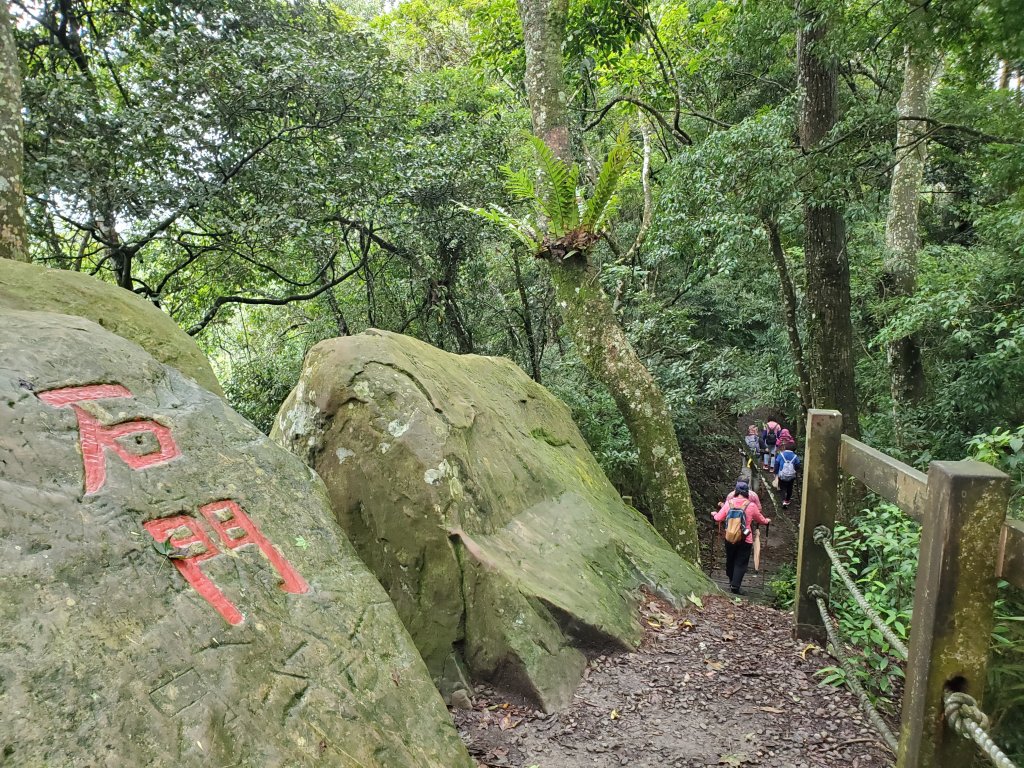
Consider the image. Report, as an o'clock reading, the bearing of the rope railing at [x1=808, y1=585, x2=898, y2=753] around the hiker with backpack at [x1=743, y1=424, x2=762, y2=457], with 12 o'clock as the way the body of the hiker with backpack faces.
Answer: The rope railing is roughly at 6 o'clock from the hiker with backpack.

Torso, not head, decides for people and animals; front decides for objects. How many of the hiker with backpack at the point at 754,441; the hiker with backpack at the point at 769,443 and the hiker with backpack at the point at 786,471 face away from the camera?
3

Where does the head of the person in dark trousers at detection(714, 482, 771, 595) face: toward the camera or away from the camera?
away from the camera

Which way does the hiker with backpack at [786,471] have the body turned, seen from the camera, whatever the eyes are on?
away from the camera

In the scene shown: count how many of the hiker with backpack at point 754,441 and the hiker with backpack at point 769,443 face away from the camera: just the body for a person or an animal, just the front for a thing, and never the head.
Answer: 2

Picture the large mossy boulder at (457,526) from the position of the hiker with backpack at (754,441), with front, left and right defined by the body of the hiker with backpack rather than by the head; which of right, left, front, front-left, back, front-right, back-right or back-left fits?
back

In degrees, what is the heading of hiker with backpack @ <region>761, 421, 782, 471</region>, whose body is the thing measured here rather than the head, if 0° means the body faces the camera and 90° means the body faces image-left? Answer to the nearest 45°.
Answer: approximately 180°

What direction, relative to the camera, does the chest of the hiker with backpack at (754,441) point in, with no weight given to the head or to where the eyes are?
away from the camera

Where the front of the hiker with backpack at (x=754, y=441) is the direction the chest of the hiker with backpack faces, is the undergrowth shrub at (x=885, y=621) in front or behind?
behind

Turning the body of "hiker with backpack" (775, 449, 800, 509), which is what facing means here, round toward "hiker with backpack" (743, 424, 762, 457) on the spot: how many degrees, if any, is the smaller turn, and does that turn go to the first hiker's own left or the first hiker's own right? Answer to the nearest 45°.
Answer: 0° — they already face them

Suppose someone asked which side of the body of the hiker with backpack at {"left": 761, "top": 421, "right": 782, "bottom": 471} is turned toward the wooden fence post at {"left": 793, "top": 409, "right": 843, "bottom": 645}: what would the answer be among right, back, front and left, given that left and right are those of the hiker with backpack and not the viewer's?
back

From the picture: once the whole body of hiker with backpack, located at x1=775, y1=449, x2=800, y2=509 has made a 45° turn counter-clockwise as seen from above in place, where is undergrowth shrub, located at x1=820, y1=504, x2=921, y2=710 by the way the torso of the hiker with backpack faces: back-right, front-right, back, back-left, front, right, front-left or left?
back-left

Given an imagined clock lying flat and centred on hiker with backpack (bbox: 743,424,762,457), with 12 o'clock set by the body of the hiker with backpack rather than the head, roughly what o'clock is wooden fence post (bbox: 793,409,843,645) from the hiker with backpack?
The wooden fence post is roughly at 6 o'clock from the hiker with backpack.

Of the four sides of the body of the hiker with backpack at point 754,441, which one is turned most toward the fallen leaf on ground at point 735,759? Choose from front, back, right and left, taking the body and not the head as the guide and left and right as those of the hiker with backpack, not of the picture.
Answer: back

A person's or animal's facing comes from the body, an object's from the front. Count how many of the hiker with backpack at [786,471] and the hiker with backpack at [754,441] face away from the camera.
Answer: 2
